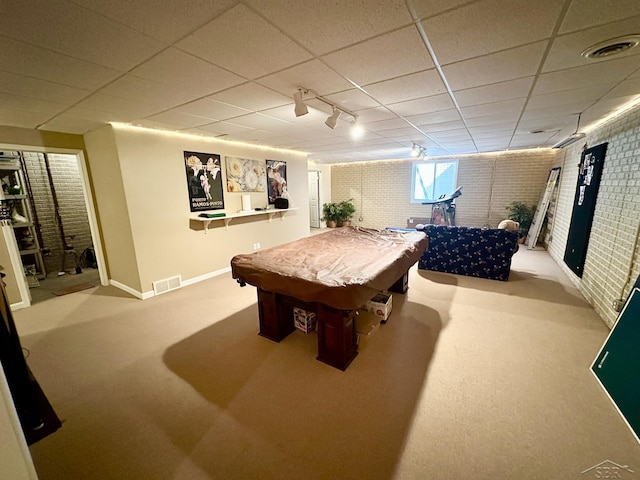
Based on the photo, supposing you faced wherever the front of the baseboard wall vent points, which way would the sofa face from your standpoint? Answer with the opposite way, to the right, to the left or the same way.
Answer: to the left

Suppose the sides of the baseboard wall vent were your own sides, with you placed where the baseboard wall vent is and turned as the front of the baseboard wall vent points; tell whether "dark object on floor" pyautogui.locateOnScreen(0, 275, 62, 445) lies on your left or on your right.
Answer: on your right

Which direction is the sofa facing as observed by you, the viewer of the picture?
facing away from the viewer

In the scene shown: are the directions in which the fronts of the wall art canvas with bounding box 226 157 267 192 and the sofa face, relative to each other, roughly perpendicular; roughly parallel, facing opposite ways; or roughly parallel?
roughly perpendicular

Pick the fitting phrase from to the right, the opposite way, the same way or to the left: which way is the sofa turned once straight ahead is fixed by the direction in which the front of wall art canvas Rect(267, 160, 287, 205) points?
to the left

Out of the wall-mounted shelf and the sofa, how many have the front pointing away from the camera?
1

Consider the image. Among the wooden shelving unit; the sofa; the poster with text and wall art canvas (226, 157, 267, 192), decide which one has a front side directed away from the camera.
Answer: the sofa

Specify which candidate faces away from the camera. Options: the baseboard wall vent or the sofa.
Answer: the sofa

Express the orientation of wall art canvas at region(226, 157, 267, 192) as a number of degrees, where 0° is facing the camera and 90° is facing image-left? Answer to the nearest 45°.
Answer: approximately 315°

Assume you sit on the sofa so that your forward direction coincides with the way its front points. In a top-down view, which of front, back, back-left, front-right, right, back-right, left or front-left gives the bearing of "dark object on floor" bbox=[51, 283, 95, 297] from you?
back-left

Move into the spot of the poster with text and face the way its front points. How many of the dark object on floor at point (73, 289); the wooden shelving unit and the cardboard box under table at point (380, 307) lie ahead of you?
1

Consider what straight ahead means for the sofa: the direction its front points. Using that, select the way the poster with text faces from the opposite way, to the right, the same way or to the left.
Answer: to the right
